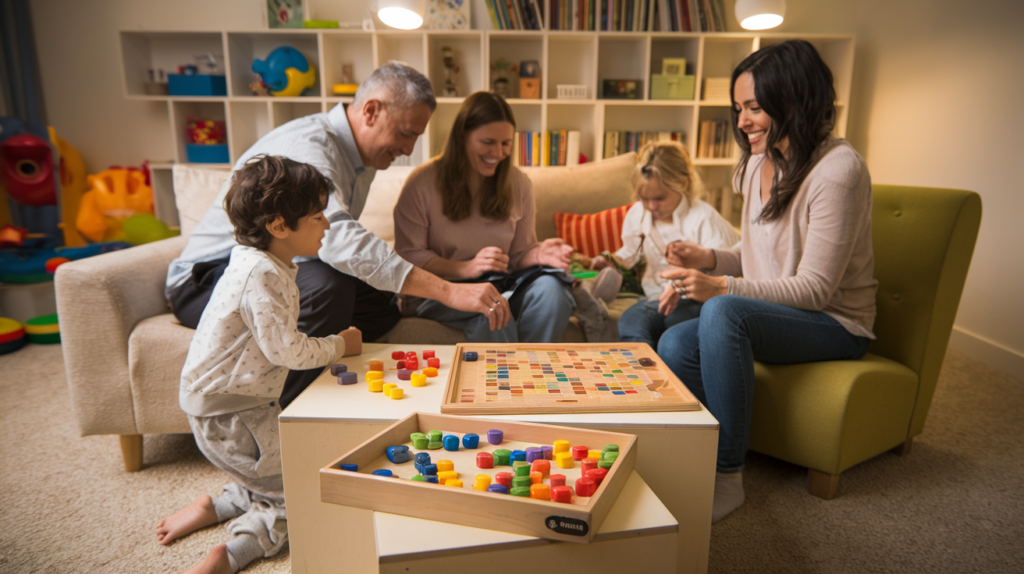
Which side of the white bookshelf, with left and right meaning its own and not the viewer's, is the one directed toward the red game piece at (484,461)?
front

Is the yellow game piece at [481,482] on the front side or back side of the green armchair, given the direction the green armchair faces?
on the front side

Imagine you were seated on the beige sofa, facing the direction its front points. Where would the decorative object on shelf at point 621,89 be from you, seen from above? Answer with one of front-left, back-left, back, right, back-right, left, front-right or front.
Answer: back-left

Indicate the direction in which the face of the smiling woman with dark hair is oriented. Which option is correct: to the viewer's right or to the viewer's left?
to the viewer's left

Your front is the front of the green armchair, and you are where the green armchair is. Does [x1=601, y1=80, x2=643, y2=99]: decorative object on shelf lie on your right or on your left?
on your right

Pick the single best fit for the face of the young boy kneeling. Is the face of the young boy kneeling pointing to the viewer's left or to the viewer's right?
to the viewer's right

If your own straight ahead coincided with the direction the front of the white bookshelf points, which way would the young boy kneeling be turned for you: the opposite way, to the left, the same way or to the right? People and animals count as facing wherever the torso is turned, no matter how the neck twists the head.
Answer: to the left

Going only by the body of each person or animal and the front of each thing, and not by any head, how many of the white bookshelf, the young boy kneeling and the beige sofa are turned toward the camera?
2

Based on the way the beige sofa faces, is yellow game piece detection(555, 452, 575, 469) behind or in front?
in front

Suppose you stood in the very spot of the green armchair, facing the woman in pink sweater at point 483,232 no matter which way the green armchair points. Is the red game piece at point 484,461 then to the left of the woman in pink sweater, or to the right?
left

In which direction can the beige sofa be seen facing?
toward the camera

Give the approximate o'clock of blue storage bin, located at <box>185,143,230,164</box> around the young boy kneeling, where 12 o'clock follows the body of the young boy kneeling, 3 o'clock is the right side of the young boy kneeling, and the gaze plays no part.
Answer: The blue storage bin is roughly at 9 o'clock from the young boy kneeling.

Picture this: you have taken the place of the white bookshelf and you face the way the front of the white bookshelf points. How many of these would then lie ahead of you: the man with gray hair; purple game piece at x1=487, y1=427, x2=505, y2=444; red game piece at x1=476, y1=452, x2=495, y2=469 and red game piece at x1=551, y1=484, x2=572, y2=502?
4

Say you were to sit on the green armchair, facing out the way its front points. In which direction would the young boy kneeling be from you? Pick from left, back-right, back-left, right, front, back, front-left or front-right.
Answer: front

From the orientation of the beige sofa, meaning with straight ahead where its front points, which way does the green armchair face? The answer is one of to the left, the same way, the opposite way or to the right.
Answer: to the right

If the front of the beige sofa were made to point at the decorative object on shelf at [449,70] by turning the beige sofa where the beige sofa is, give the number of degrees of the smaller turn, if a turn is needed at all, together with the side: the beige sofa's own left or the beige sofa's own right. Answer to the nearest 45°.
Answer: approximately 135° to the beige sofa's own left

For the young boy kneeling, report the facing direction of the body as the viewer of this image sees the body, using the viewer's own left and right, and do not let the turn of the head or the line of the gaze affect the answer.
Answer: facing to the right of the viewer

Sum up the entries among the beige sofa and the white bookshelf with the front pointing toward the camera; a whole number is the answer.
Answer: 2

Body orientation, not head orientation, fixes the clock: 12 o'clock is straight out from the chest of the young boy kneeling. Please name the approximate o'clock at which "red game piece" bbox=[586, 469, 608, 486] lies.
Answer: The red game piece is roughly at 2 o'clock from the young boy kneeling.

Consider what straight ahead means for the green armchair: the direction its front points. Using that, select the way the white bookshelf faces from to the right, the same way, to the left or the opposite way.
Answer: to the left
